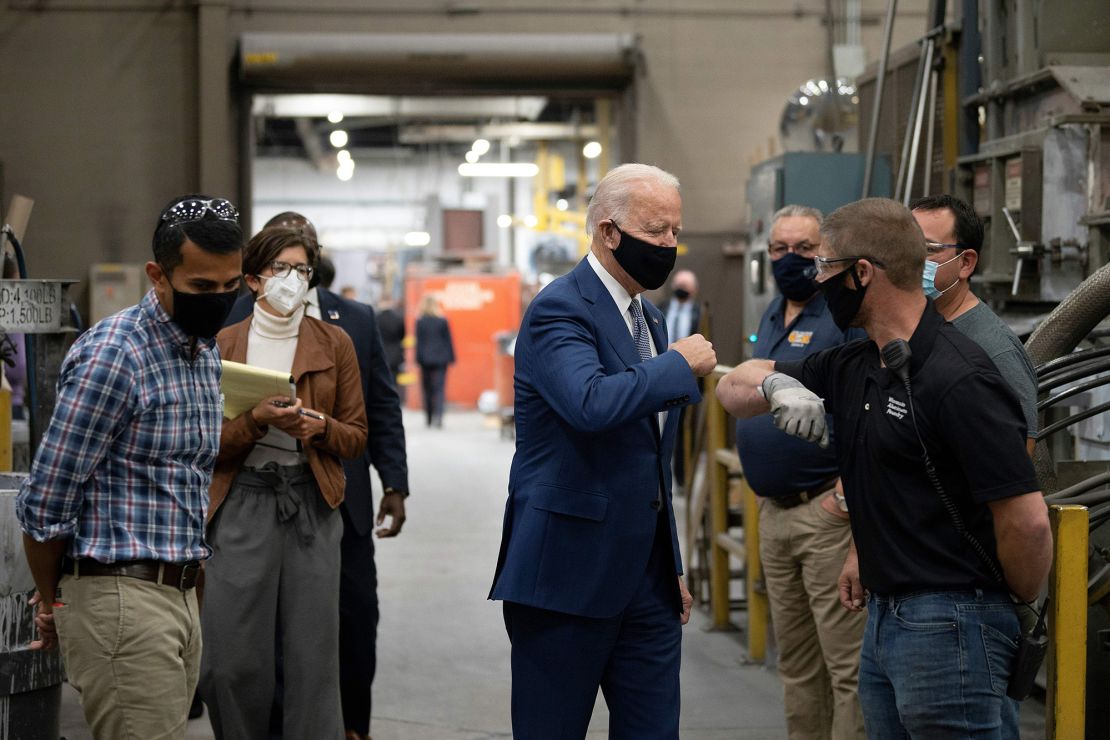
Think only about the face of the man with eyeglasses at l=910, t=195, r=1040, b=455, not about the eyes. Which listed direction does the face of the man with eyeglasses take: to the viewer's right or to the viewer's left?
to the viewer's left

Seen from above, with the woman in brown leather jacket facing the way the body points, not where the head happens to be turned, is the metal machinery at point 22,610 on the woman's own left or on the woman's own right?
on the woman's own right

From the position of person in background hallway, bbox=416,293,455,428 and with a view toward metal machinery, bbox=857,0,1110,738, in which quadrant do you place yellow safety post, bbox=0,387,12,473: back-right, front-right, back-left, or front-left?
front-right

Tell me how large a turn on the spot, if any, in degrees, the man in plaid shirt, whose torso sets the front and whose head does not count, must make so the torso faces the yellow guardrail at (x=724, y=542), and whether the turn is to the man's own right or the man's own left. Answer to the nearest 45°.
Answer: approximately 90° to the man's own left

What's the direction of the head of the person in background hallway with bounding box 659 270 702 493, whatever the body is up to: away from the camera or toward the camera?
toward the camera

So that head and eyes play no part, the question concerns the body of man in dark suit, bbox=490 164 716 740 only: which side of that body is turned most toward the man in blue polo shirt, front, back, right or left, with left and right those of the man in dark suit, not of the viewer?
left

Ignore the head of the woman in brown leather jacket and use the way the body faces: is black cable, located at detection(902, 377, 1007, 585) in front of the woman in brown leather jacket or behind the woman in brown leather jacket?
in front

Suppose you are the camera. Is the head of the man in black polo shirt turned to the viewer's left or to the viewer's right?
to the viewer's left

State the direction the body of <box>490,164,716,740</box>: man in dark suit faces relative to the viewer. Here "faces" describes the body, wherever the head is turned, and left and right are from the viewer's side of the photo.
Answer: facing the viewer and to the right of the viewer

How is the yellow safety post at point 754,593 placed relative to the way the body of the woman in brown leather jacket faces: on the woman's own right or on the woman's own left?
on the woman's own left

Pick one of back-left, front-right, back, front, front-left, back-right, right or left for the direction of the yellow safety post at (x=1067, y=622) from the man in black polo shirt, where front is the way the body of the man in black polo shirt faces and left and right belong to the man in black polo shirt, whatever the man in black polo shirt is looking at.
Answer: back

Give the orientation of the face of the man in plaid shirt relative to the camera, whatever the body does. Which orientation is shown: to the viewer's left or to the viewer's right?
to the viewer's right

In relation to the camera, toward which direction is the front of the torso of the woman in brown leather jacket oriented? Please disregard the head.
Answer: toward the camera

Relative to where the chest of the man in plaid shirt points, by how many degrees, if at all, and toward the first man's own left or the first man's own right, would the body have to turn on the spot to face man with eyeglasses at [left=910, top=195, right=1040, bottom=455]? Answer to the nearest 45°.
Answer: approximately 45° to the first man's own left

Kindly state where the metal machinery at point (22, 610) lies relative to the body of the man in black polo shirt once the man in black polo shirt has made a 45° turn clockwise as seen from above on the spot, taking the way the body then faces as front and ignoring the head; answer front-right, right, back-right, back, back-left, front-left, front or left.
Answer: front
